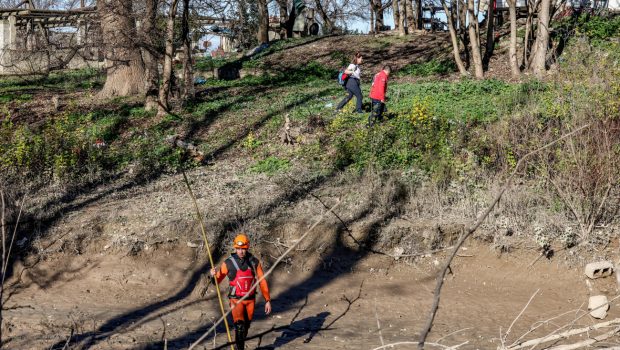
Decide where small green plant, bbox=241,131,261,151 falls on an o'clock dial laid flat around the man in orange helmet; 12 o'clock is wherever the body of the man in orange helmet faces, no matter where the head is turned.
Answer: The small green plant is roughly at 6 o'clock from the man in orange helmet.

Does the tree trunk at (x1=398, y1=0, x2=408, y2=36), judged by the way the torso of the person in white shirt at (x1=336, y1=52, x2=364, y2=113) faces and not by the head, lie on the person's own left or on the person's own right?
on the person's own left

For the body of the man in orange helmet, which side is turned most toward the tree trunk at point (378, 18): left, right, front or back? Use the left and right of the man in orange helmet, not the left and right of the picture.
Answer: back
